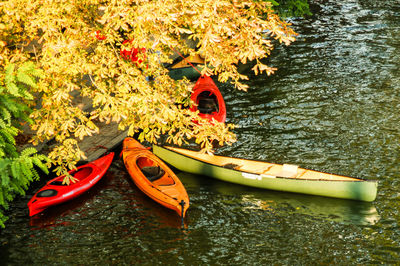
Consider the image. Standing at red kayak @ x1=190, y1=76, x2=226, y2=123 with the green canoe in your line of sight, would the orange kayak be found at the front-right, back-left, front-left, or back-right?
front-right

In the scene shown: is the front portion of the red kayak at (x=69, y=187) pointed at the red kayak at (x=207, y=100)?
yes

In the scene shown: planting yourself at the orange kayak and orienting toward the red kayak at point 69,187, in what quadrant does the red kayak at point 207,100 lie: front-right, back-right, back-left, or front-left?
back-right

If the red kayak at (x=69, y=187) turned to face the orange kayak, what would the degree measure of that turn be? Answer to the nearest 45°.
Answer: approximately 45° to its right

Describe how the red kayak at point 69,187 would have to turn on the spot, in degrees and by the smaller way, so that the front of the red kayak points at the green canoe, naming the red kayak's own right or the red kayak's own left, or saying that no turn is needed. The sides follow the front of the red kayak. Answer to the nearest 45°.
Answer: approximately 45° to the red kayak's own right

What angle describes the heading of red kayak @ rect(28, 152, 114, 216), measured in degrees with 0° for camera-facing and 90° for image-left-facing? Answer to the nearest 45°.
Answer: approximately 225°

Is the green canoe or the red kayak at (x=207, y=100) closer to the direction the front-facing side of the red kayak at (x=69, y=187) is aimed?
the red kayak

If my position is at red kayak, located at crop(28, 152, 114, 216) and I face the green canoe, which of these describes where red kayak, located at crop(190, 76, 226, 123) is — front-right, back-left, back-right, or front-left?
front-left

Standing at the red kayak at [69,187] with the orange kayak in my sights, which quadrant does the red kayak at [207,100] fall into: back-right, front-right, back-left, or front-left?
front-left

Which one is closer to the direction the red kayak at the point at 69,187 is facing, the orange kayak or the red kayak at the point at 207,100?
the red kayak
